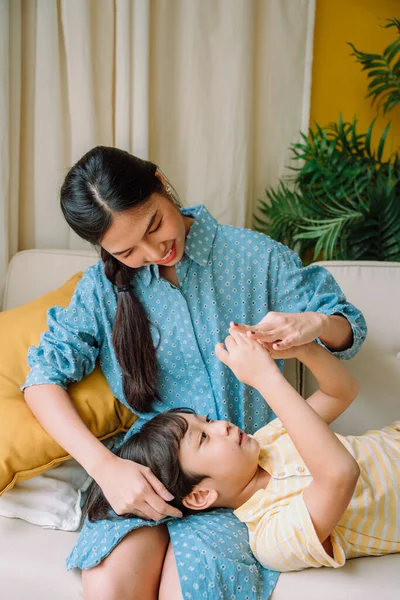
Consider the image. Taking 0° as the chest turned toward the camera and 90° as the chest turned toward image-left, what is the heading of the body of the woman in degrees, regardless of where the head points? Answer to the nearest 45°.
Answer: approximately 0°

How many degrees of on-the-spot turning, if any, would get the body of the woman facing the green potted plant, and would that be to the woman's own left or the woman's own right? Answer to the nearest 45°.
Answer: approximately 135° to the woman's own left

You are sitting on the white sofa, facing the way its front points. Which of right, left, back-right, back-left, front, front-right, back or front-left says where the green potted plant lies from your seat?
back
